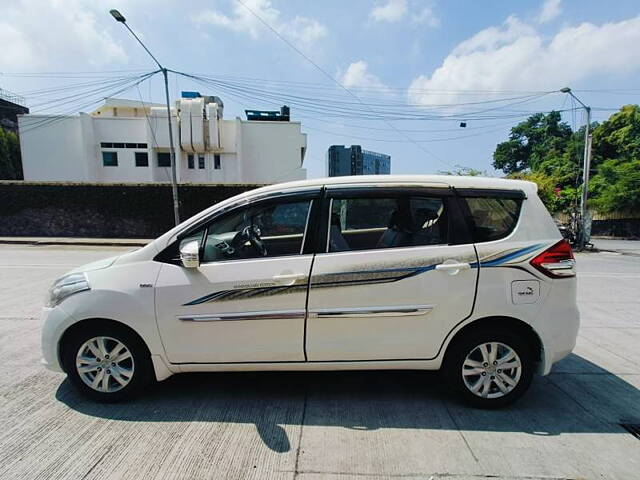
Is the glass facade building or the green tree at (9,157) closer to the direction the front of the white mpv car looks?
the green tree

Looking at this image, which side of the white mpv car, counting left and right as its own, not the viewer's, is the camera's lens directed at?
left

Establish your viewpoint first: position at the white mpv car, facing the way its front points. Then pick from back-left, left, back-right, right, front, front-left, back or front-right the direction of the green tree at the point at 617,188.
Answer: back-right

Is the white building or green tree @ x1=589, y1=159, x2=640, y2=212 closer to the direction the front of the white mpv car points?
the white building

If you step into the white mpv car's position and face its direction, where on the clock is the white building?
The white building is roughly at 2 o'clock from the white mpv car.

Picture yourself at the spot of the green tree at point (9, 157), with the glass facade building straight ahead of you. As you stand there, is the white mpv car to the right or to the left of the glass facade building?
right

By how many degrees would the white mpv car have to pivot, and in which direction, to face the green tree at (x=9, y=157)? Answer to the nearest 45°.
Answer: approximately 45° to its right

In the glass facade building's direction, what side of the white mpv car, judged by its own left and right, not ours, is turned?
right
